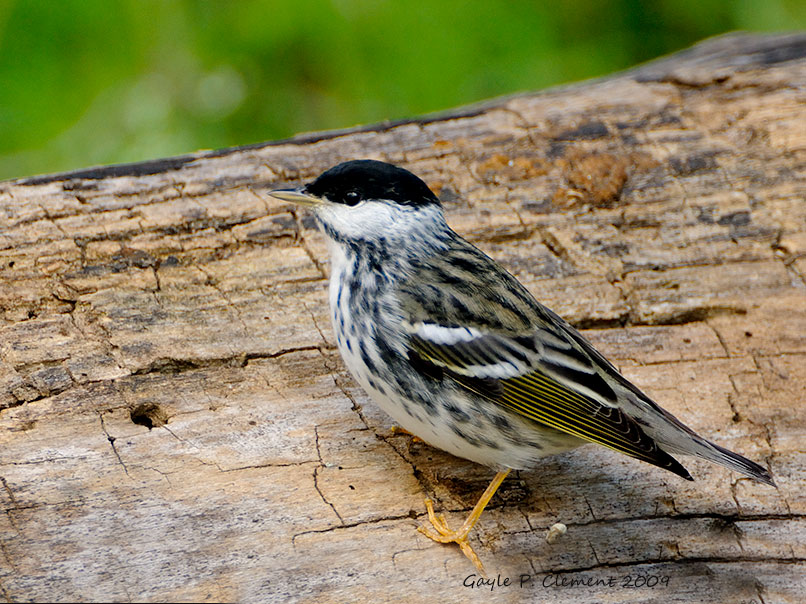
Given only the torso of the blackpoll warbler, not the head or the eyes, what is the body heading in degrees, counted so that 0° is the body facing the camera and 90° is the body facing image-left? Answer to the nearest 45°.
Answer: approximately 90°
